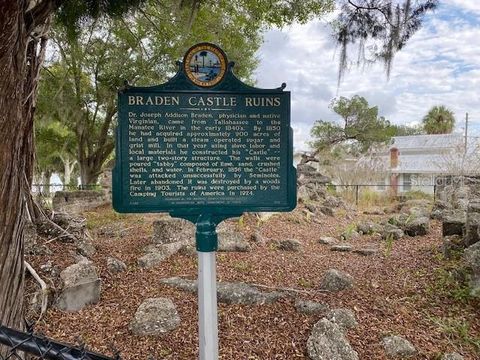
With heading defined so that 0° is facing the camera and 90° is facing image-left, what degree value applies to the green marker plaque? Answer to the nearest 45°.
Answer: approximately 0°

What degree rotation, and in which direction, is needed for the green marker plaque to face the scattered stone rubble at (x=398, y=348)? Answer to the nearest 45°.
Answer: approximately 90° to its left

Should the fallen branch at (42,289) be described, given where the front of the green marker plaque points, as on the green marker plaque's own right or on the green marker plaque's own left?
on the green marker plaque's own right

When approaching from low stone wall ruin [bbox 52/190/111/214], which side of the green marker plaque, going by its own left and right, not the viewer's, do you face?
back

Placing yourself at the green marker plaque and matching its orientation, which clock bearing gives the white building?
The white building is roughly at 7 o'clock from the green marker plaque.

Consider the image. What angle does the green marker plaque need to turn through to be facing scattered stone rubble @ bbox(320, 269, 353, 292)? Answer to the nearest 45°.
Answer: approximately 135° to its left
